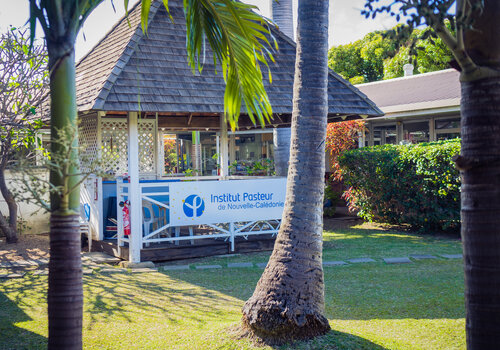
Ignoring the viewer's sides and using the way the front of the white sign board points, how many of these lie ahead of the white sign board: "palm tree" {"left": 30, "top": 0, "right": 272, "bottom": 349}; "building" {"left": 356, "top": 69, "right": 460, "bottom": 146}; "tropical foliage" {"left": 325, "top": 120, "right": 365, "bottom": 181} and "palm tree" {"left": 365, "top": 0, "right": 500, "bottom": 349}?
2

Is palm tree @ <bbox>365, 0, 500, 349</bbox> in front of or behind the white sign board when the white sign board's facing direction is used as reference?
in front

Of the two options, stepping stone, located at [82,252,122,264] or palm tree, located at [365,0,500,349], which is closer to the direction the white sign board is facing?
the palm tree

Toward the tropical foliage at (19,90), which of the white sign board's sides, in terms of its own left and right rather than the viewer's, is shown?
right

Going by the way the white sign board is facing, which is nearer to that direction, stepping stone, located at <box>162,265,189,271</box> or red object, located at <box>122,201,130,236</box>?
the stepping stone

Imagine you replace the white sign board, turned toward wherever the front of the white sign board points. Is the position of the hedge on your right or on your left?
on your left

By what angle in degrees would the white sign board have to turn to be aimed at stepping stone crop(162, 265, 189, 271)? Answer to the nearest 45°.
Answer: approximately 45° to its right

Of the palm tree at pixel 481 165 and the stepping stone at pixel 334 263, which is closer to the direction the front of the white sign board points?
the palm tree

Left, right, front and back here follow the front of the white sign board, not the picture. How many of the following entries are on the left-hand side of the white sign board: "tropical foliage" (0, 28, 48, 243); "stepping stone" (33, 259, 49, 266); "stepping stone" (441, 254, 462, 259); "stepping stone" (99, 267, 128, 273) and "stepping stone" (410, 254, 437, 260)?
2

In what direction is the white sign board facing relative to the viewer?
toward the camera

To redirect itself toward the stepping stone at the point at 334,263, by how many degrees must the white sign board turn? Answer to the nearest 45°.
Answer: approximately 45° to its left

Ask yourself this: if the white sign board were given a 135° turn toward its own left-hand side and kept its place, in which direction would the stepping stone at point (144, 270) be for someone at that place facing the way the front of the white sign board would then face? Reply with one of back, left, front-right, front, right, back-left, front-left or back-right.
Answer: back
